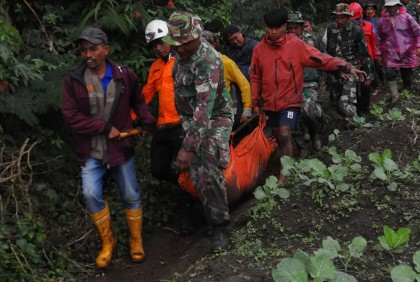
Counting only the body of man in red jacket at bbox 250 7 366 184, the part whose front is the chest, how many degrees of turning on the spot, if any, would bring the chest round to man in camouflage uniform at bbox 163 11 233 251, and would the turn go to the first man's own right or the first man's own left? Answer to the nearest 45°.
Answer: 0° — they already face them

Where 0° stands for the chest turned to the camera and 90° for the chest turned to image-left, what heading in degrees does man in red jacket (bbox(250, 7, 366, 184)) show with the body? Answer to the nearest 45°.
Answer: approximately 0°

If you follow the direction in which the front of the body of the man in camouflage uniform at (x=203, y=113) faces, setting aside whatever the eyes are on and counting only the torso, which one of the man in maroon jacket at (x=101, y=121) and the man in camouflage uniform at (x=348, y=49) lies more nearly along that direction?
the man in maroon jacket

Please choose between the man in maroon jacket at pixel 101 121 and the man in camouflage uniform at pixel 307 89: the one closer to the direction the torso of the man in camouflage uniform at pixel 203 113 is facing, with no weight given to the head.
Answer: the man in maroon jacket

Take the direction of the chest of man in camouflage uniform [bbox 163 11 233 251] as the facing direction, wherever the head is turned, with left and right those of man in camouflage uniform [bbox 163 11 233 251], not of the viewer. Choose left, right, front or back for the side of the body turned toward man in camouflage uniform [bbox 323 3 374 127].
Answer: back

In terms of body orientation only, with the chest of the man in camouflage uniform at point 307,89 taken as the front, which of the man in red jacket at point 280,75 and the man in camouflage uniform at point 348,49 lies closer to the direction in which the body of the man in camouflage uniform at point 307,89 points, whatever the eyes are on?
the man in red jacket

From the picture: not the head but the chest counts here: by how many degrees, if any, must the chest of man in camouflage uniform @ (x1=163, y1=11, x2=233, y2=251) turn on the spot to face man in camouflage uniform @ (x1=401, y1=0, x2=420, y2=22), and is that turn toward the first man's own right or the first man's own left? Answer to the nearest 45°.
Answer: approximately 180°

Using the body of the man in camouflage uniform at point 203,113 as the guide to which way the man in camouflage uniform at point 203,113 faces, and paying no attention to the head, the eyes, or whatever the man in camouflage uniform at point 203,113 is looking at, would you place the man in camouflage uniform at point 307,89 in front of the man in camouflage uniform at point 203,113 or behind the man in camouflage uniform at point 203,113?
behind

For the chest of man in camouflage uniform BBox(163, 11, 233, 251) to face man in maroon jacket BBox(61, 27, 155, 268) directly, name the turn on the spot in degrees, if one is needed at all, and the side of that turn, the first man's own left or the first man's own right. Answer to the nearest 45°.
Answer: approximately 45° to the first man's own right
